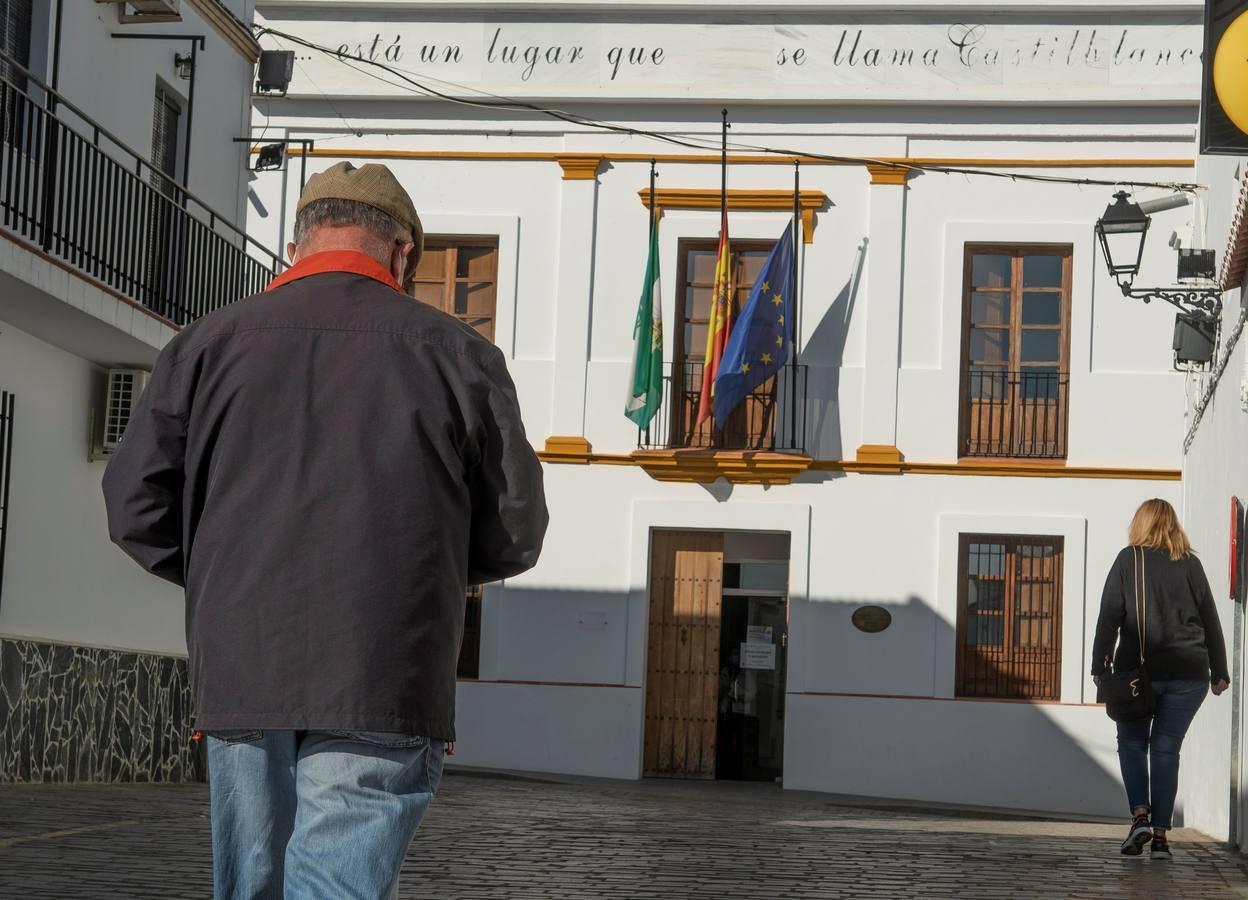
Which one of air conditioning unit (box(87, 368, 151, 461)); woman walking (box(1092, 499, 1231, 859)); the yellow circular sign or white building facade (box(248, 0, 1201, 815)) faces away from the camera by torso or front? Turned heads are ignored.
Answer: the woman walking

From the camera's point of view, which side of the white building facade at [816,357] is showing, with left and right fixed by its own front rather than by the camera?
front

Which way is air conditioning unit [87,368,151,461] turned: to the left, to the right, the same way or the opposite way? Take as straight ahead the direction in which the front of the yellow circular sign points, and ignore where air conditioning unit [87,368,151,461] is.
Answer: to the left

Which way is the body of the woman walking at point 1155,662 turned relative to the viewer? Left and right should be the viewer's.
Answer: facing away from the viewer

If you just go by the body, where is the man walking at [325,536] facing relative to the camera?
away from the camera

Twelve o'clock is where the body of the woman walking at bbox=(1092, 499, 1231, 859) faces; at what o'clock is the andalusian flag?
The andalusian flag is roughly at 11 o'clock from the woman walking.

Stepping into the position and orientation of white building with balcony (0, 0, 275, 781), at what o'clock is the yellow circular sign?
The yellow circular sign is roughly at 1 o'clock from the white building with balcony.

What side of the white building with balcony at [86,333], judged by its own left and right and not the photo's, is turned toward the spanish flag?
left

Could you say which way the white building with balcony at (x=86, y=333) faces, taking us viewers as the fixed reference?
facing the viewer and to the right of the viewer

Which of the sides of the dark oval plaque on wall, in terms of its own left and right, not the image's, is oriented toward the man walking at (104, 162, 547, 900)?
front

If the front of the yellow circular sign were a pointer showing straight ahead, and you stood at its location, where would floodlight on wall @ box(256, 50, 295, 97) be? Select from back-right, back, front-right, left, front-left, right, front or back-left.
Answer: back-right

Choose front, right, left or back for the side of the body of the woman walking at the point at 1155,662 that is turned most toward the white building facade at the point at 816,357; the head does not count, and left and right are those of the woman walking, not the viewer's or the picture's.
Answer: front

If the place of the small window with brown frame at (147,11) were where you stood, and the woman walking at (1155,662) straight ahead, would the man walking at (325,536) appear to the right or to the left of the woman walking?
right

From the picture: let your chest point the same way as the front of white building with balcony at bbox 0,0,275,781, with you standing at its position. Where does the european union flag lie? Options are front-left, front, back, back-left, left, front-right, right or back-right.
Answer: left

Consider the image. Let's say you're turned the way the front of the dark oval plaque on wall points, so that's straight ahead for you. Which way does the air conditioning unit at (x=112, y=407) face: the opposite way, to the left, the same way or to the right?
to the left

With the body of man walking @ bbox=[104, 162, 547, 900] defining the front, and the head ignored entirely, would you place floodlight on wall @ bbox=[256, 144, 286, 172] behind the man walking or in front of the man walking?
in front

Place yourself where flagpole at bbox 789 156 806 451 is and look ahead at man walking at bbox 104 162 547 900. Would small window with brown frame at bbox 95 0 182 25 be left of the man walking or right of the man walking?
right
